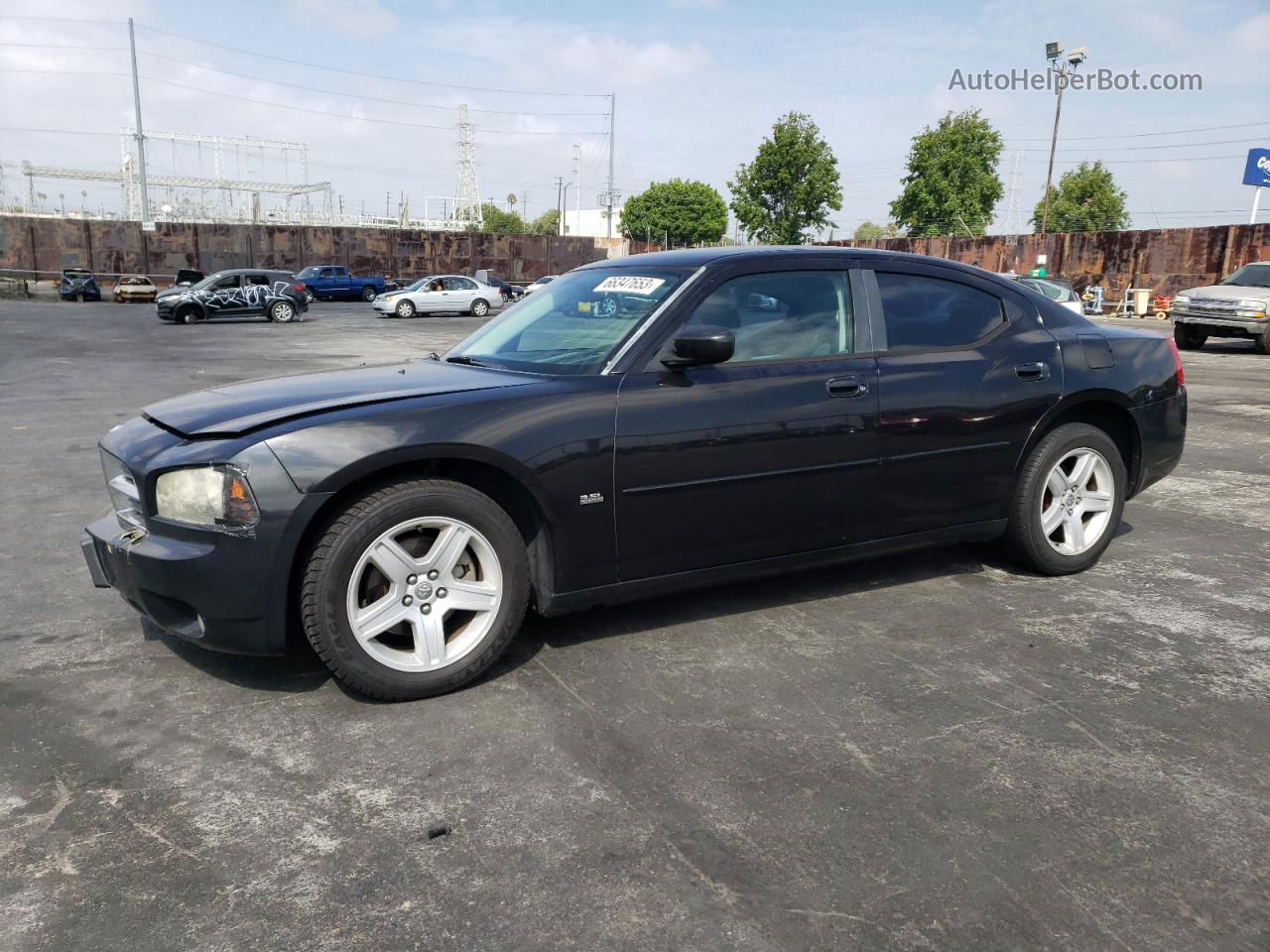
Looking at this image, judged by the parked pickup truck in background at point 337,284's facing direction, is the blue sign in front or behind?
behind

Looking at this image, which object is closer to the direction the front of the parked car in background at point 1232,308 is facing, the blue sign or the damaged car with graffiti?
the damaged car with graffiti

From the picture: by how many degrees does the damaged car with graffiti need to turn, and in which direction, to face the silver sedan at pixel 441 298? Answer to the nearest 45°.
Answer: approximately 135° to its right

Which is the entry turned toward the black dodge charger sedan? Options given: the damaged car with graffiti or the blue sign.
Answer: the blue sign

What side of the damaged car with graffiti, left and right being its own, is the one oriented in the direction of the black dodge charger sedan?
left

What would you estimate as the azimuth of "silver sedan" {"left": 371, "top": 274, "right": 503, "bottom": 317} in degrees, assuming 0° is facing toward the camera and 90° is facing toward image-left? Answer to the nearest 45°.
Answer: approximately 90°

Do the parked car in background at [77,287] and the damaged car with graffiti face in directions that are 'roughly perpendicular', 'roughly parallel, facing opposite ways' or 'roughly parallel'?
roughly perpendicular

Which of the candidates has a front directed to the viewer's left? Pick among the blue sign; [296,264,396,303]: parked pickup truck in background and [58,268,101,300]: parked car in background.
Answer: [296,264,396,303]: parked pickup truck in background

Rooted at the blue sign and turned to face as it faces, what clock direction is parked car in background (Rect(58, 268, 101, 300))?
The parked car in background is roughly at 2 o'clock from the blue sign.

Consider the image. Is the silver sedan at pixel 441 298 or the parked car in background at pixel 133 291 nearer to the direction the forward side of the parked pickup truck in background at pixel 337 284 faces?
the parked car in background

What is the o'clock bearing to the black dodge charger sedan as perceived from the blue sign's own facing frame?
The black dodge charger sedan is roughly at 12 o'clock from the blue sign.
